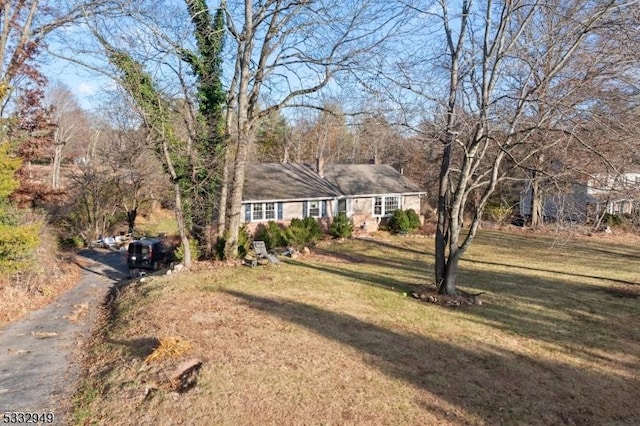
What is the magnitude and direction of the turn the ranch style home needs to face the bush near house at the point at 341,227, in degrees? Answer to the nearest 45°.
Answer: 0° — it already faces it

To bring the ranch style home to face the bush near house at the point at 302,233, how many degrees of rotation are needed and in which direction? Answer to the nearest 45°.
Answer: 0° — it already faces it

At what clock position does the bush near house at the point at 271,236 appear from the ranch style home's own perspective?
The bush near house is roughly at 1 o'clock from the ranch style home.

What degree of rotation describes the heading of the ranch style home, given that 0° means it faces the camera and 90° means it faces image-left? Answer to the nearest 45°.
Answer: approximately 0°

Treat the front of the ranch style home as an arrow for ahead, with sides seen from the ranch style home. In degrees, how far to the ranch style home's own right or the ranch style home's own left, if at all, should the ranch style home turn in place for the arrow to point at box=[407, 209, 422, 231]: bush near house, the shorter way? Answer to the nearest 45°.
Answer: approximately 90° to the ranch style home's own left

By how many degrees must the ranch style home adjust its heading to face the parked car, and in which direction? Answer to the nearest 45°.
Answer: approximately 45° to its right
